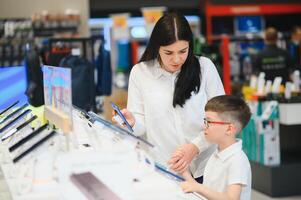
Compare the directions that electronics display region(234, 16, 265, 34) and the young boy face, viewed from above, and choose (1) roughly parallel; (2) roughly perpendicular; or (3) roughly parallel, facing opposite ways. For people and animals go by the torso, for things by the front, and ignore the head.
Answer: roughly perpendicular

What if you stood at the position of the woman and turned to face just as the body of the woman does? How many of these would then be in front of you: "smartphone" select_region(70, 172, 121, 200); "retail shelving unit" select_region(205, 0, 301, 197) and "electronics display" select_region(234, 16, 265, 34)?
1

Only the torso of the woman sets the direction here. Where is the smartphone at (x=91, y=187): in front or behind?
in front

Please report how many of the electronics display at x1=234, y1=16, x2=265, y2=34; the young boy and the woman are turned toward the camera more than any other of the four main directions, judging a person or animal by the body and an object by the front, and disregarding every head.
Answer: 2

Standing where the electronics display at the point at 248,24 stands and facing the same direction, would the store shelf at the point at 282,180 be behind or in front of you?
in front

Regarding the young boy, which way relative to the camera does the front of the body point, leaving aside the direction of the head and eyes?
to the viewer's left

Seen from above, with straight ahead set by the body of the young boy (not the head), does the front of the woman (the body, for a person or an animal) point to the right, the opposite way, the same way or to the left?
to the left

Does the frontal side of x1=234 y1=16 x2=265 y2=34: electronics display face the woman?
yes

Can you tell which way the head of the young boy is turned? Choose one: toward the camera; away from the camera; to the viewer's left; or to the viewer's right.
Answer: to the viewer's left

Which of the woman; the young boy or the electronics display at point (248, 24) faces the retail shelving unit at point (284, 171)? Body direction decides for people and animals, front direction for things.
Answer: the electronics display

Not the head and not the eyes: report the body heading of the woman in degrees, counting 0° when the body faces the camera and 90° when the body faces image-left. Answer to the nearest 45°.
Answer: approximately 0°

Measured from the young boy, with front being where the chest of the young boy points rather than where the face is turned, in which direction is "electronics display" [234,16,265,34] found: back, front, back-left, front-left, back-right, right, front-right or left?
right

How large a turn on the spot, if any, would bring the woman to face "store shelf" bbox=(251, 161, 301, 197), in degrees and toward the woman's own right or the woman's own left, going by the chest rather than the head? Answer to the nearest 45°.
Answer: approximately 135° to the woman's own left
